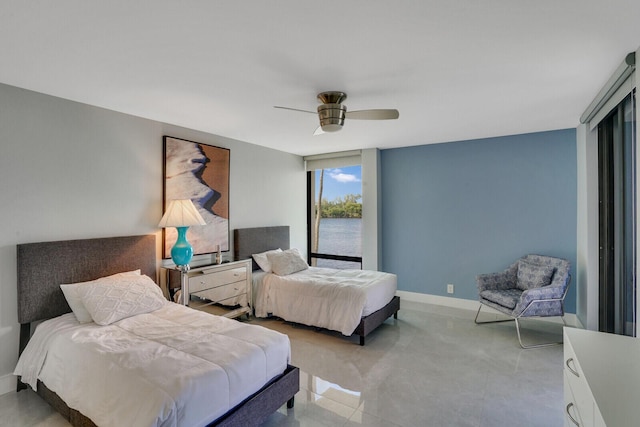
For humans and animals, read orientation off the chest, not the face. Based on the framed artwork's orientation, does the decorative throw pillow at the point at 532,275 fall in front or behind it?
in front

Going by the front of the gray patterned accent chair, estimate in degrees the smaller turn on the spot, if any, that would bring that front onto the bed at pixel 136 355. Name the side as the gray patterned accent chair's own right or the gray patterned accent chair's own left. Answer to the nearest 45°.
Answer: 0° — it already faces it

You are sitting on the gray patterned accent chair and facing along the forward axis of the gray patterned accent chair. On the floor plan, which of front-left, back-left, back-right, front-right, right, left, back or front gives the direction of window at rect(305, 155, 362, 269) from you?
front-right

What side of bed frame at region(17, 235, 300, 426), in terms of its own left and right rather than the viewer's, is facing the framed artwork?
left

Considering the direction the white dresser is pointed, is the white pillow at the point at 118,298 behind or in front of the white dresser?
in front

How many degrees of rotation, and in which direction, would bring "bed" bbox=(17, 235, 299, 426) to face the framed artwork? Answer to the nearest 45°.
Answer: approximately 135° to its left

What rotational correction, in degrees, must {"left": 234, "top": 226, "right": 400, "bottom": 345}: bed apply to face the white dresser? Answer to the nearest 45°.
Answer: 0° — it already faces it

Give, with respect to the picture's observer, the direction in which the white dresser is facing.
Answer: facing to the left of the viewer

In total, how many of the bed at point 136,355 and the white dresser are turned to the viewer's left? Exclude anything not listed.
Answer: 1

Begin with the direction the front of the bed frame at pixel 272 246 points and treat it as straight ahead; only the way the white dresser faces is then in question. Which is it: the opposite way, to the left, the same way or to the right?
the opposite way
